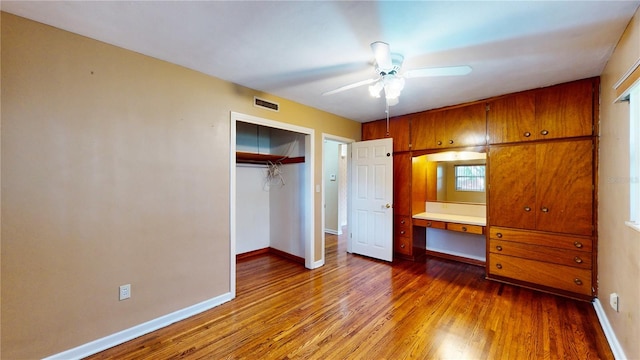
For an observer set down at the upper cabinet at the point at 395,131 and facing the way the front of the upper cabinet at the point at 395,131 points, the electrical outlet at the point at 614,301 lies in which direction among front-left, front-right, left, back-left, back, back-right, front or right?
left

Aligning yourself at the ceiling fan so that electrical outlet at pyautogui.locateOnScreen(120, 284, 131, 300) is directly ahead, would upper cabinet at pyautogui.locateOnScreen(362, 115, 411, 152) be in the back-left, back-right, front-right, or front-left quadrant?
back-right

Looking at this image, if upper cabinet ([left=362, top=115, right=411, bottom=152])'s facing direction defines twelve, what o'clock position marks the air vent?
The air vent is roughly at 12 o'clock from the upper cabinet.

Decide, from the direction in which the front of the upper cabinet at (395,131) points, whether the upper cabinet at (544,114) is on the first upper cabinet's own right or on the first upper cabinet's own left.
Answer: on the first upper cabinet's own left

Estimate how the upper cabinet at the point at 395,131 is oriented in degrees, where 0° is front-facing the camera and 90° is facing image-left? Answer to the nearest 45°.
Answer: approximately 45°

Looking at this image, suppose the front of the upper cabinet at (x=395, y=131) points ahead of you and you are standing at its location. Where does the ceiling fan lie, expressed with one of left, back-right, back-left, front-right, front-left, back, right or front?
front-left

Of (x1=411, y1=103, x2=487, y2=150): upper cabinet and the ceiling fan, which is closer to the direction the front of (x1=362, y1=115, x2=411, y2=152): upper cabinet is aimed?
the ceiling fan

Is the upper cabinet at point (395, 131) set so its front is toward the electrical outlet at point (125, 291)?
yes
